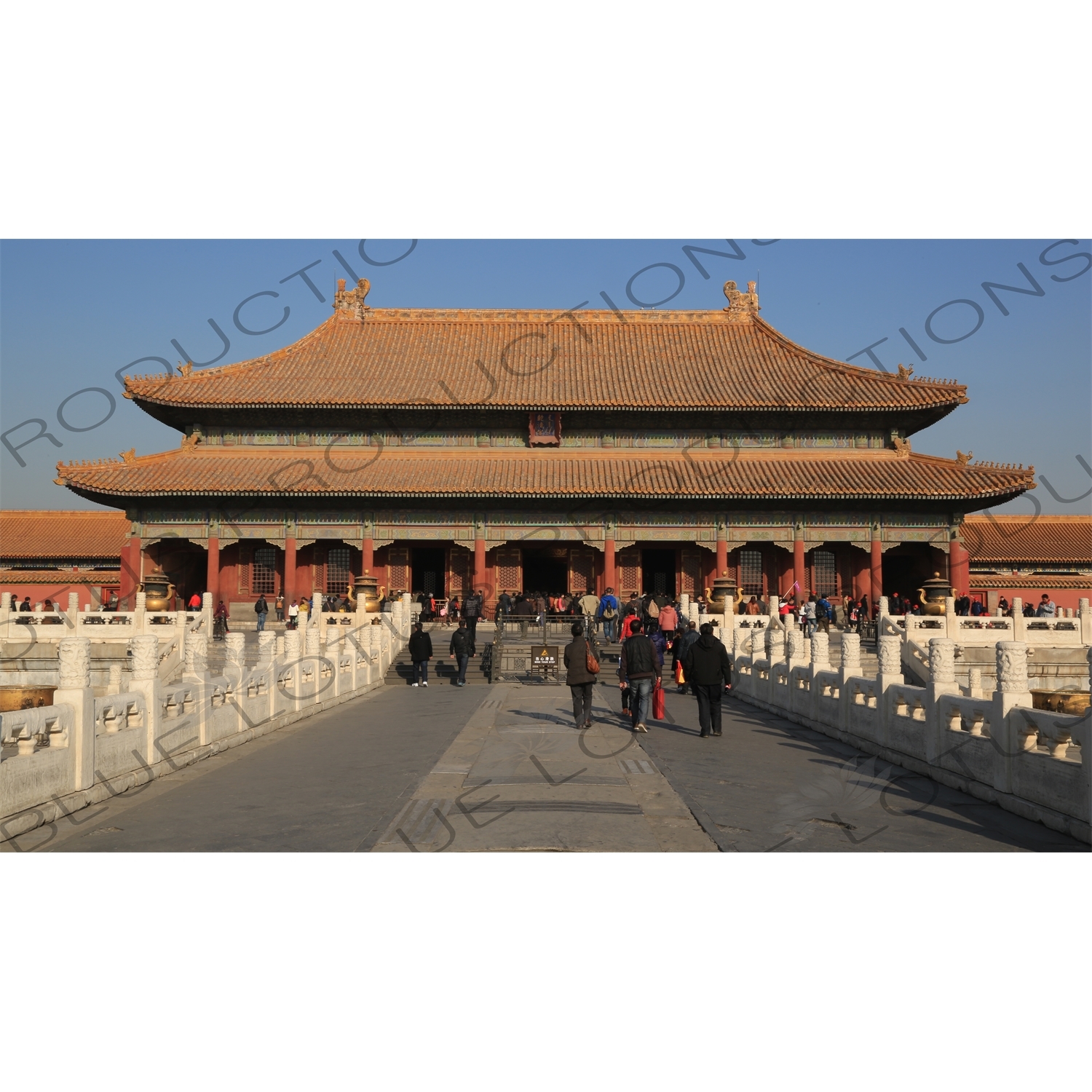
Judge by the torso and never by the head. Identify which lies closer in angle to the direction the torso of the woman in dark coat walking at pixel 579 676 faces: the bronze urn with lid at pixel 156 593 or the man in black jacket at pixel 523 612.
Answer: the man in black jacket

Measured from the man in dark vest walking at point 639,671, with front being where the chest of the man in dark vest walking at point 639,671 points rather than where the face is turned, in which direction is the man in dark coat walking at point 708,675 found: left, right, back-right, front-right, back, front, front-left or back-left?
right

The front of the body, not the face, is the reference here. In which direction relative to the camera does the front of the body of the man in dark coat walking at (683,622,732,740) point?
away from the camera

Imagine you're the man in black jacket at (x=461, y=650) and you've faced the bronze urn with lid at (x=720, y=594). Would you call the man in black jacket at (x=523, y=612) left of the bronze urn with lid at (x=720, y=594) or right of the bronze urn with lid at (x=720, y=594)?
left

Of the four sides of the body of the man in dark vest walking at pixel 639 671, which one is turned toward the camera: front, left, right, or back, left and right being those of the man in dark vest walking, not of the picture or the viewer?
back

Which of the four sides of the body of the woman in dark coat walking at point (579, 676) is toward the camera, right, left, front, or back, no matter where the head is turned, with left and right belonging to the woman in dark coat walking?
back

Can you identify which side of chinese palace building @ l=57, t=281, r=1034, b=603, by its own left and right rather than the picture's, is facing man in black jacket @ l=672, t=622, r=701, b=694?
front

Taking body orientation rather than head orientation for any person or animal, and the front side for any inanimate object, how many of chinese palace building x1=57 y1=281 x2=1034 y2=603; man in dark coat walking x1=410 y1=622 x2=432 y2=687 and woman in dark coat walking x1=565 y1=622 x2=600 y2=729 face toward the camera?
1

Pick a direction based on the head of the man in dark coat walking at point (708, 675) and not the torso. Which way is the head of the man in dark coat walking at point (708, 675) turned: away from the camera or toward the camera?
away from the camera
